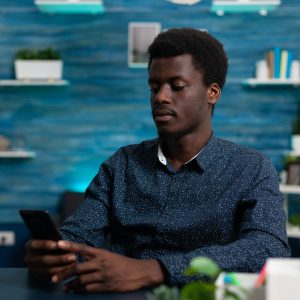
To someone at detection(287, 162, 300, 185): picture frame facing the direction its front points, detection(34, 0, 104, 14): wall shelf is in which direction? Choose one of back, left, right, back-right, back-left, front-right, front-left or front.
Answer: right

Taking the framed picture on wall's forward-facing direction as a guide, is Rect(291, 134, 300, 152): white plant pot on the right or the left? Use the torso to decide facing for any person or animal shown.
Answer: on its left

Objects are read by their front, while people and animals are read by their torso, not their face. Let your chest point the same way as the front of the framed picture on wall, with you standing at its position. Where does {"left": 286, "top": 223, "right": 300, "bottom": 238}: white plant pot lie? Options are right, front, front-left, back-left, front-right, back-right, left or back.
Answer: front-left

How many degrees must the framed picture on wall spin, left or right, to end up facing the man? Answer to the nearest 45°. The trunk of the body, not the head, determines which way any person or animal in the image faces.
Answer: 0° — it already faces them

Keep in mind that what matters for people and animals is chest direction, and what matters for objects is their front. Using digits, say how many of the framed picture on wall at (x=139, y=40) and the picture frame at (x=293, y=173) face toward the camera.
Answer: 2

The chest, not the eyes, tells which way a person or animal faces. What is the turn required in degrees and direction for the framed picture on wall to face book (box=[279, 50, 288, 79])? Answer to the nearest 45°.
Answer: approximately 90° to its left

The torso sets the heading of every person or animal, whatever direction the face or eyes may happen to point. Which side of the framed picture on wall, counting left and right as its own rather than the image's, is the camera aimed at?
front

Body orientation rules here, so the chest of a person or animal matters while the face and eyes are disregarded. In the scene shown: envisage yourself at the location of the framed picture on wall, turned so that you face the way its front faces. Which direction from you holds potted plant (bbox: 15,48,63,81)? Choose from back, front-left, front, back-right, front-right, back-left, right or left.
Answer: right

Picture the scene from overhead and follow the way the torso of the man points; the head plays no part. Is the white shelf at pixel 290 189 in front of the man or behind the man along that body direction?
behind

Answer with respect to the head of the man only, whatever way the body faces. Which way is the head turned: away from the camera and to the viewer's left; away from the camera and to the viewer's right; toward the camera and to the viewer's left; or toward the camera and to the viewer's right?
toward the camera and to the viewer's left

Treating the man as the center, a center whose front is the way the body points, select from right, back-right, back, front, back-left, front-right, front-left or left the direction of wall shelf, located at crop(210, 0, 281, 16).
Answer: back-right

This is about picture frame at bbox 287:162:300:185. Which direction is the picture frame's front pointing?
toward the camera

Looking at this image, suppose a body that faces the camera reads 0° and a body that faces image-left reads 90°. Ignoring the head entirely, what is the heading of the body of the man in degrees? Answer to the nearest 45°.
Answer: approximately 45°

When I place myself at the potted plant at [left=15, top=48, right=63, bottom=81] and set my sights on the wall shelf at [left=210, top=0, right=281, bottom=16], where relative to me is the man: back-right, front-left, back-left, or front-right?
front-right

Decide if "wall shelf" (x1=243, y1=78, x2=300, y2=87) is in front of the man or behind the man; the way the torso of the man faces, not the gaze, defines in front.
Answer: behind
